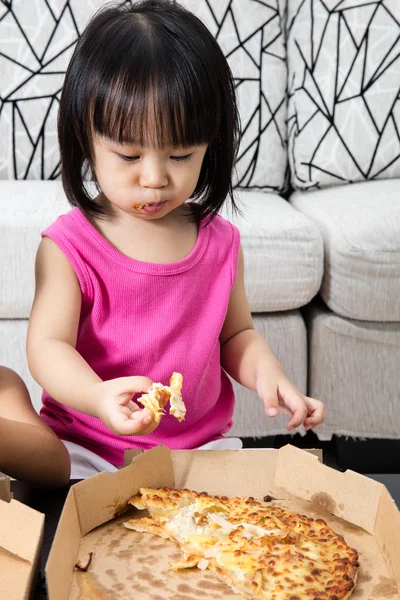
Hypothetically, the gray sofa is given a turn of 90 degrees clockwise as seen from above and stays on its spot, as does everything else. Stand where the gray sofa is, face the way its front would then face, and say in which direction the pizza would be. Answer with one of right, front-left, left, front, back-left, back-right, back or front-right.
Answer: left

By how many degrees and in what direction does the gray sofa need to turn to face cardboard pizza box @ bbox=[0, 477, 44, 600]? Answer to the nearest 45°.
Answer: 0° — it already faces it

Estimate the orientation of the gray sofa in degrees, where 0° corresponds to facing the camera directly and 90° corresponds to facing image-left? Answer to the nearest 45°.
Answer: approximately 0°

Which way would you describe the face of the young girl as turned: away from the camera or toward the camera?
toward the camera

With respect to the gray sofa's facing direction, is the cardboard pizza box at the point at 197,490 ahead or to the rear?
ahead
